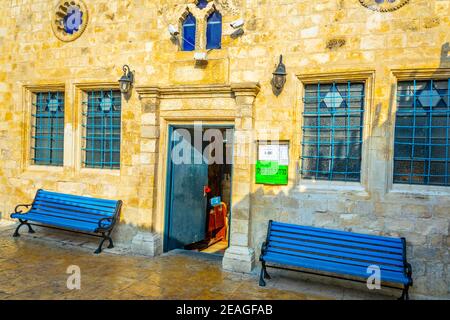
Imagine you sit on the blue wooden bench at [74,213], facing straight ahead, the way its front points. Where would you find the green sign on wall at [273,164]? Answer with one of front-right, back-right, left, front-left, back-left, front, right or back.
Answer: left

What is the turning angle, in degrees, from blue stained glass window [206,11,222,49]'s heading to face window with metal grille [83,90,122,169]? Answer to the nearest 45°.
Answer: approximately 135° to its right

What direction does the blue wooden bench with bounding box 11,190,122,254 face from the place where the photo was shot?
facing the viewer and to the left of the viewer

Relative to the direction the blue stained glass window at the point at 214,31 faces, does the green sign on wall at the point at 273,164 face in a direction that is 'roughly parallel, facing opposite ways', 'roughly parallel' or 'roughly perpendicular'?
roughly parallel

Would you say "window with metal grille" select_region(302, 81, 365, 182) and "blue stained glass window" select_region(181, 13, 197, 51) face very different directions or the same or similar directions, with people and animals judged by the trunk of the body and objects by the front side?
same or similar directions

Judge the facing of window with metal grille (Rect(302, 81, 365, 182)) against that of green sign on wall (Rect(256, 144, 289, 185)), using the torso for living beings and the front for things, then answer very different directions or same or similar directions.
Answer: same or similar directions

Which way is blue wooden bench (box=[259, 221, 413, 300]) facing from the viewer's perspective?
toward the camera

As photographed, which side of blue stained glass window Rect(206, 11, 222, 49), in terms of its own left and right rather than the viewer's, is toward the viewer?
front

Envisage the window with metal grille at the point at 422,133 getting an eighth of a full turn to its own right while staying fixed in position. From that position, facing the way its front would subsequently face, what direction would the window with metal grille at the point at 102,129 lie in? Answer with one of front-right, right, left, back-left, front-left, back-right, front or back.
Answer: front-right

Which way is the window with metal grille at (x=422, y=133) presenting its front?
toward the camera

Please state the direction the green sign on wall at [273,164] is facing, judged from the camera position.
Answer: facing the viewer

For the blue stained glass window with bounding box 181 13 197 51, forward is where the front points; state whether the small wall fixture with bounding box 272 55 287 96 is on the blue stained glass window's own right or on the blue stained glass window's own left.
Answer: on the blue stained glass window's own left

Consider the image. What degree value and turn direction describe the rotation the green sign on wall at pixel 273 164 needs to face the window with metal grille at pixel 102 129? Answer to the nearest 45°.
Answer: approximately 90° to its right

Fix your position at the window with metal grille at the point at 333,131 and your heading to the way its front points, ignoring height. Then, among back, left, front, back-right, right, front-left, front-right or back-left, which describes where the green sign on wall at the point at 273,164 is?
right
